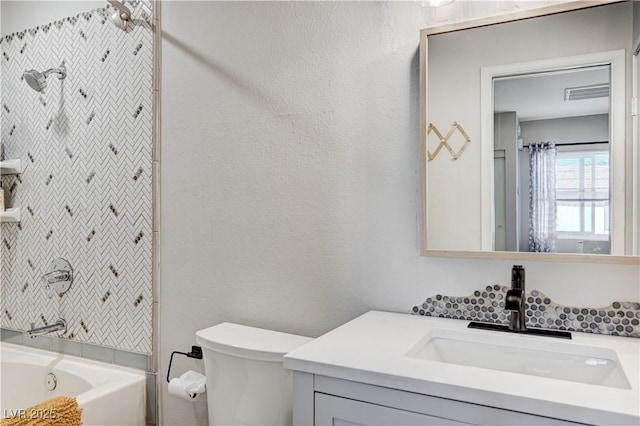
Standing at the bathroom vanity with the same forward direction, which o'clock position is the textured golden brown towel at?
The textured golden brown towel is roughly at 3 o'clock from the bathroom vanity.

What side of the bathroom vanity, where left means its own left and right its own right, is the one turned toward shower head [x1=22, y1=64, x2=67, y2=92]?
right
